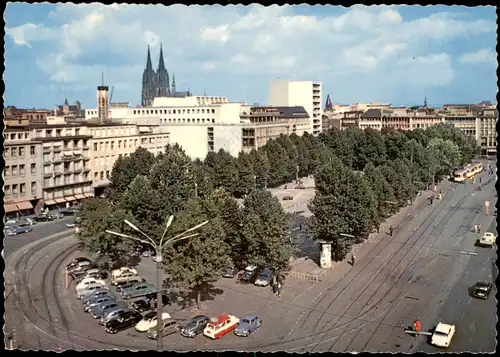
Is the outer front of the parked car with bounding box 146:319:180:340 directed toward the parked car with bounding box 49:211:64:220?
no

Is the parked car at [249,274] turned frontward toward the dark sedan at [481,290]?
no

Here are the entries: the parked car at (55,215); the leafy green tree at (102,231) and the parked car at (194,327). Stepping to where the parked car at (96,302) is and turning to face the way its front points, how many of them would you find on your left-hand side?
1

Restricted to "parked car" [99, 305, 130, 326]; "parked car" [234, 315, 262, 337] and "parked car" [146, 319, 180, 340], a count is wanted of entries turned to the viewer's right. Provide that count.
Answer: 0

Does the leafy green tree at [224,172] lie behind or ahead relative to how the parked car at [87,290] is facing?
behind

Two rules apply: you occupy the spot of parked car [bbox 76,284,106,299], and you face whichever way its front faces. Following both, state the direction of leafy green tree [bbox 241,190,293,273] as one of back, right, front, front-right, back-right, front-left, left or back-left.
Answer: back-left

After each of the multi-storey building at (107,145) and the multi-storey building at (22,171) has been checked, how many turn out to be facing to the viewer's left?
0

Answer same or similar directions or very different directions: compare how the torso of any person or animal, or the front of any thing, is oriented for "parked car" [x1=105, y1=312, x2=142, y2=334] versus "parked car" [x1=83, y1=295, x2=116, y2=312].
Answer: same or similar directions

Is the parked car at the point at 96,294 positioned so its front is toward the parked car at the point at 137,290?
no

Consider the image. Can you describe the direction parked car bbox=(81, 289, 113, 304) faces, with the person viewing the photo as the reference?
facing the viewer and to the left of the viewer

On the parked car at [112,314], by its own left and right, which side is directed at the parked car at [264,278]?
back

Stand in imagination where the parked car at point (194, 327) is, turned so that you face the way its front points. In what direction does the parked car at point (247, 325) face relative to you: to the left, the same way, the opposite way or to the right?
the same way

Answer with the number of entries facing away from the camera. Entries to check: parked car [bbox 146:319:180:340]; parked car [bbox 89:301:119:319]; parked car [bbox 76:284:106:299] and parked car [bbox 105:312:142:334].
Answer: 0

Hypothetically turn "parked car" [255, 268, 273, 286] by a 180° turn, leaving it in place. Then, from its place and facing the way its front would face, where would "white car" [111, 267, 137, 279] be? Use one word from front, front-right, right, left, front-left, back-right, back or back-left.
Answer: back-left

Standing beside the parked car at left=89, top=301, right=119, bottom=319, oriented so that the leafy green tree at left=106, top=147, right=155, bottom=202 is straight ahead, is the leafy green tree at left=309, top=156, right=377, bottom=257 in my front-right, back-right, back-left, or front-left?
front-right
